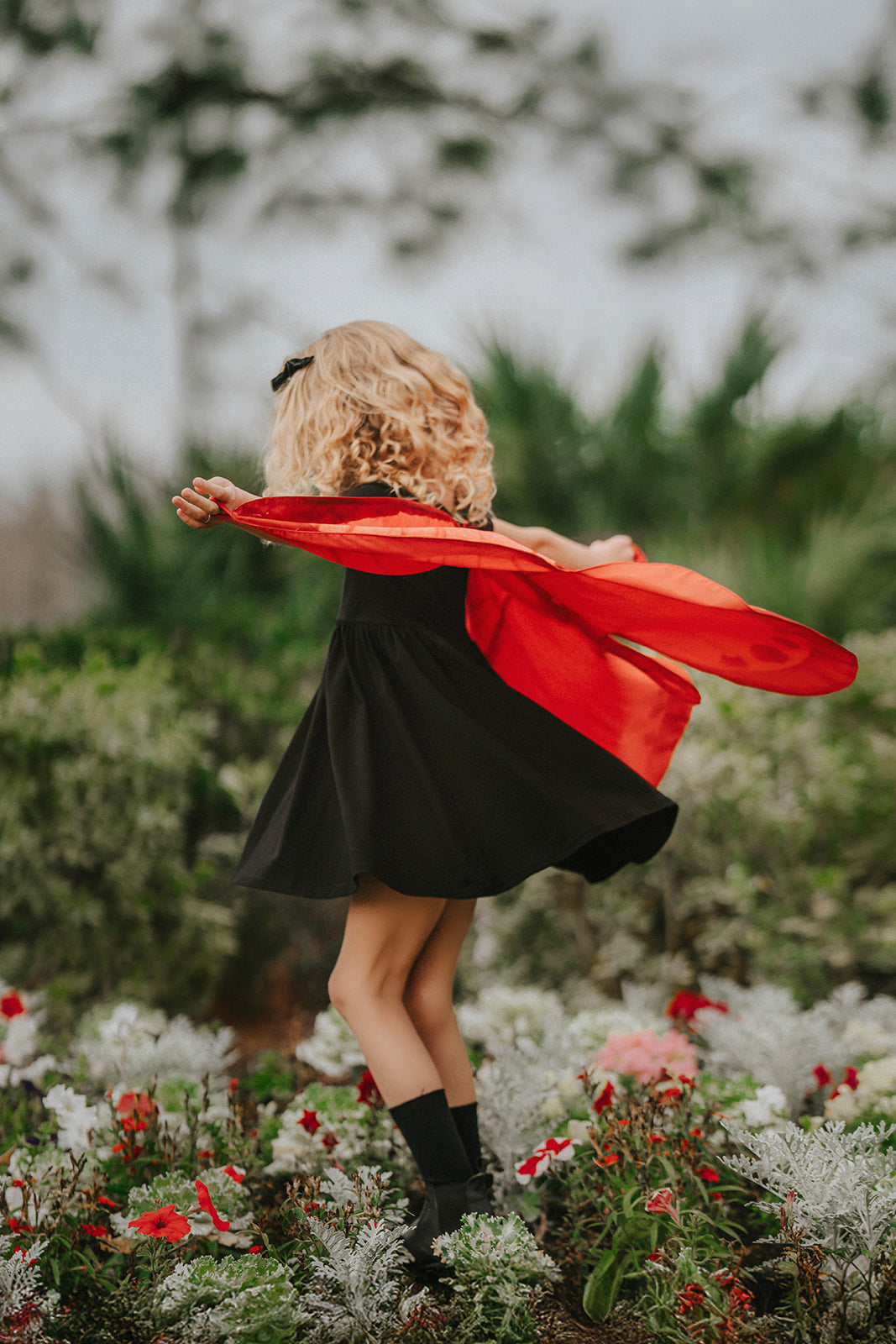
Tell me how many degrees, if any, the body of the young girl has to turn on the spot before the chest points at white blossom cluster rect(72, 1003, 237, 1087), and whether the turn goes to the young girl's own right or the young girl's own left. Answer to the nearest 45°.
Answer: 0° — they already face it

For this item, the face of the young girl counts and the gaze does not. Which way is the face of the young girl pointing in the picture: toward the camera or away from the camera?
away from the camera

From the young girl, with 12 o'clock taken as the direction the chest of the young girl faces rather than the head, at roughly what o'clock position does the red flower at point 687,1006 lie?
The red flower is roughly at 2 o'clock from the young girl.

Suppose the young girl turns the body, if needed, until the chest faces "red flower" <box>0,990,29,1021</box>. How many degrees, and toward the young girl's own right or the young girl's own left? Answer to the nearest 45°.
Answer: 0° — they already face it

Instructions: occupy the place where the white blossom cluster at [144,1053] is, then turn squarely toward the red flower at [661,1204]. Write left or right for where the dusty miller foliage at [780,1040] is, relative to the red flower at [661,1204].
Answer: left

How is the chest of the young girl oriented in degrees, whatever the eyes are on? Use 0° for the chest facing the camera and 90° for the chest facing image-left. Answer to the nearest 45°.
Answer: approximately 135°

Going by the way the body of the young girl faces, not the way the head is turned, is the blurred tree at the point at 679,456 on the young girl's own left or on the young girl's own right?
on the young girl's own right
